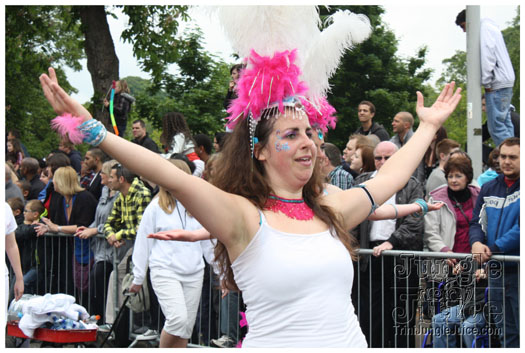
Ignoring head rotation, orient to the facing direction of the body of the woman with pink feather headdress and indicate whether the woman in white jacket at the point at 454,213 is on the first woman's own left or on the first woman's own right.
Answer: on the first woman's own left

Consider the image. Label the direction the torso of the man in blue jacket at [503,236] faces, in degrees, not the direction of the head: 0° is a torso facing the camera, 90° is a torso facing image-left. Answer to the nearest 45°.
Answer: approximately 45°

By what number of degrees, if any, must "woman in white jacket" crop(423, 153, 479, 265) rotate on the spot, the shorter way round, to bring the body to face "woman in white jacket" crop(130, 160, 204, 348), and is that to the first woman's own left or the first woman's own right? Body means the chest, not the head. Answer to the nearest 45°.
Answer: approximately 90° to the first woman's own right

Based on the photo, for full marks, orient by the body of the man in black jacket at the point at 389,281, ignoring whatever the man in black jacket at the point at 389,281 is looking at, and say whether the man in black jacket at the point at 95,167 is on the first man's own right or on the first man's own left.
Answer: on the first man's own right

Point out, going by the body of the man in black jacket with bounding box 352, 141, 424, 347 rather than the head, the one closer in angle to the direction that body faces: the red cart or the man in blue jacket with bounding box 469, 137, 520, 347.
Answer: the red cart
